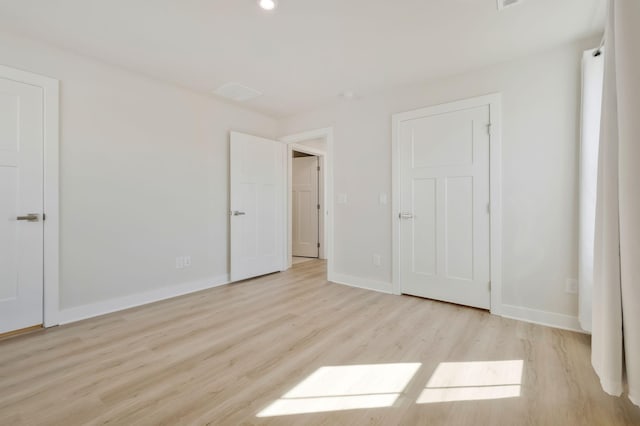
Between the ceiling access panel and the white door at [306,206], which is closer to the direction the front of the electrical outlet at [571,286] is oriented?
the ceiling access panel

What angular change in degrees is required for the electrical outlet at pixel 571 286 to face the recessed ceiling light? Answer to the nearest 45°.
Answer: approximately 45° to its right

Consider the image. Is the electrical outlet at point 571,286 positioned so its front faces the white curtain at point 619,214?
yes

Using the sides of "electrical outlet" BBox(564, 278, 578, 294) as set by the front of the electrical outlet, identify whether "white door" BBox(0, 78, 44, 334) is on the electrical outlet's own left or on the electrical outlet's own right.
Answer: on the electrical outlet's own right

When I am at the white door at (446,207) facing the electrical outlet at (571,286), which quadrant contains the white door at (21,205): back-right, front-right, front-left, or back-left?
back-right

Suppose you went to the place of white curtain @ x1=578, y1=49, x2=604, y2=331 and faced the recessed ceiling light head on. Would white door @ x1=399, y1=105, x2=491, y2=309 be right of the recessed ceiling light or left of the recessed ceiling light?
right

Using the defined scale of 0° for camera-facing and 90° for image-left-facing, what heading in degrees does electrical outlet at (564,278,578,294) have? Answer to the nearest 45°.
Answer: approximately 0°

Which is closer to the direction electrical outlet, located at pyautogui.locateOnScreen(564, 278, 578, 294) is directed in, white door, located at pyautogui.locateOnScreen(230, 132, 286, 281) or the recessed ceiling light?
the recessed ceiling light

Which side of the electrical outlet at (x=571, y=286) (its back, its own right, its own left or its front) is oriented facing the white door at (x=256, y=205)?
right

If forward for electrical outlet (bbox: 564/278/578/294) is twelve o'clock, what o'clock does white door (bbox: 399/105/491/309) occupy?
The white door is roughly at 3 o'clock from the electrical outlet.

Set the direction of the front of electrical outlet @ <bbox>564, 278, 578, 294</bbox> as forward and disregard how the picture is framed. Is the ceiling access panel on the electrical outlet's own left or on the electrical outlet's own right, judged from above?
on the electrical outlet's own right
